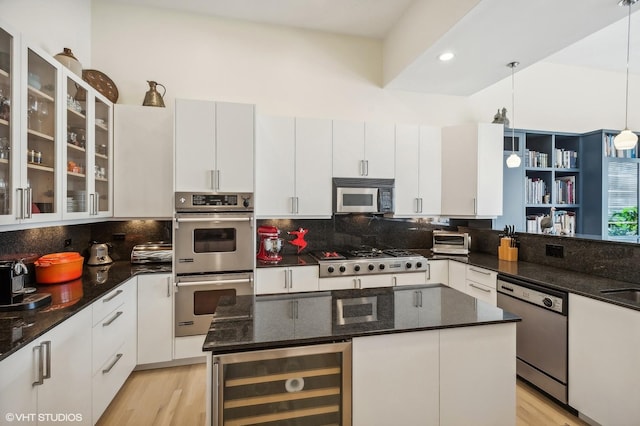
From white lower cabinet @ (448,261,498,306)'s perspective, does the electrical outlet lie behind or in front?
behind

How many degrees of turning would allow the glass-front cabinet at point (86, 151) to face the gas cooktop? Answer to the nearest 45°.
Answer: approximately 45° to its left

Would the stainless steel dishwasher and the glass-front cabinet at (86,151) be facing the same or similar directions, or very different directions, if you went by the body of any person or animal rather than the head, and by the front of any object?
very different directions

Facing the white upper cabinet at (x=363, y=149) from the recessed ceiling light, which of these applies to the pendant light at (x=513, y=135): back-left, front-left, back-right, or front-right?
back-right

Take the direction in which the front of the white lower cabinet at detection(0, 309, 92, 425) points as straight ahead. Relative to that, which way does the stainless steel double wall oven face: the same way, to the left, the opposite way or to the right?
to the right

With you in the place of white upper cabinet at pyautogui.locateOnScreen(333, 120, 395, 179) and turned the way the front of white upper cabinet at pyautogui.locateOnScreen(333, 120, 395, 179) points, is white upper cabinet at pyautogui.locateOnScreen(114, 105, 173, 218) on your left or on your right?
on your right

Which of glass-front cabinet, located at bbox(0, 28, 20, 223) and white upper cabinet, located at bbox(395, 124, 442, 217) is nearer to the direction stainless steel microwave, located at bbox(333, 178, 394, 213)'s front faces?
the glass-front cabinet
